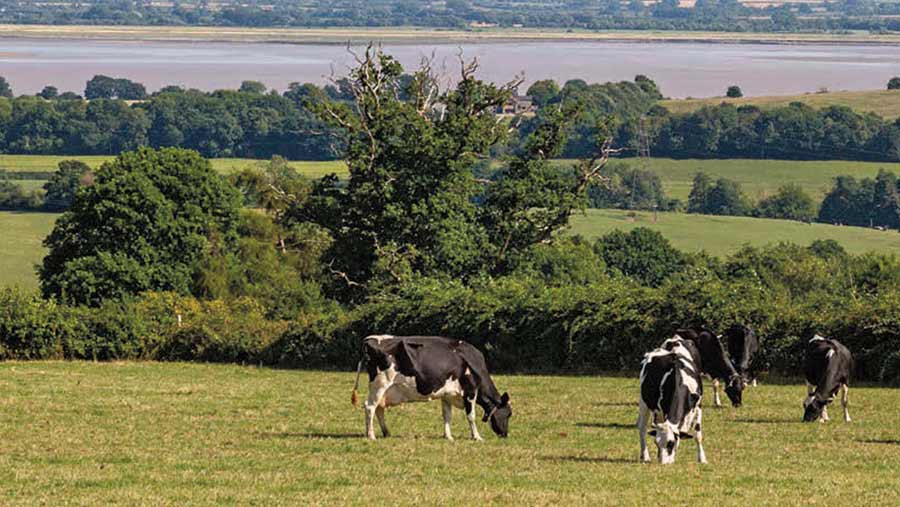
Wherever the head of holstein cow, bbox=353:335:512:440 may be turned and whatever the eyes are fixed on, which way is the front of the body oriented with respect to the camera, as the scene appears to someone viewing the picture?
to the viewer's right

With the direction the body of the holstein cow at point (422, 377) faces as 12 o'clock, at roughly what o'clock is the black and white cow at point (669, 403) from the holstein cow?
The black and white cow is roughly at 1 o'clock from the holstein cow.

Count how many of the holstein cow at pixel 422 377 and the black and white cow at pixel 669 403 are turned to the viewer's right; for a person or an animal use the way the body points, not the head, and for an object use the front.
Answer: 1

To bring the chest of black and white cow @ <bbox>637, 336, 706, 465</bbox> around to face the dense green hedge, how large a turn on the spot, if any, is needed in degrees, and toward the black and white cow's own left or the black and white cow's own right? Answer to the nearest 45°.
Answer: approximately 180°

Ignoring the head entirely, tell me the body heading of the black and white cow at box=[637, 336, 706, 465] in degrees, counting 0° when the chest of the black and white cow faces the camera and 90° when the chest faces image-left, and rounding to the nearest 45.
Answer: approximately 0°

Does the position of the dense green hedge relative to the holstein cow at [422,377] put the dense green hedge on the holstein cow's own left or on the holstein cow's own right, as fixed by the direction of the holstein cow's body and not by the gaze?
on the holstein cow's own left

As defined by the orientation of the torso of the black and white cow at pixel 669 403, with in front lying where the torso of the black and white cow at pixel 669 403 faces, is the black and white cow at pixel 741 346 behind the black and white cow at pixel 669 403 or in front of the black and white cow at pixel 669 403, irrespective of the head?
behind

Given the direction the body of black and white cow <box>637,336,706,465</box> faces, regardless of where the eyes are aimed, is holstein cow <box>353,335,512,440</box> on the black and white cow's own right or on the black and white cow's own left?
on the black and white cow's own right

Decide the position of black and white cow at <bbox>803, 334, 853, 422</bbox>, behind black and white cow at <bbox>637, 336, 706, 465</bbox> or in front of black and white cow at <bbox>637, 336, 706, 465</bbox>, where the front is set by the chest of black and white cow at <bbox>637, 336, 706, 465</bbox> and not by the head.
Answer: behind

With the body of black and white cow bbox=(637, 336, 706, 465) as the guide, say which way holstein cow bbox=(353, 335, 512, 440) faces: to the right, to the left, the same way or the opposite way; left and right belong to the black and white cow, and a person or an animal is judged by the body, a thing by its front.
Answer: to the left
